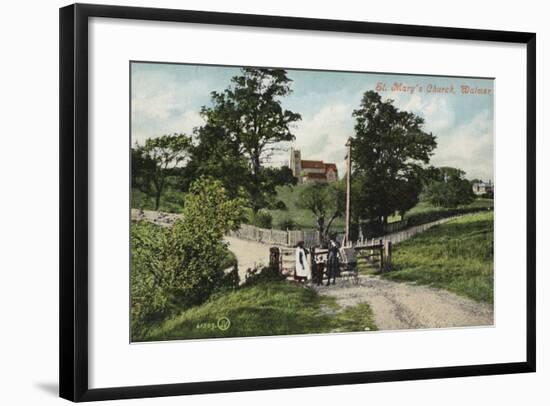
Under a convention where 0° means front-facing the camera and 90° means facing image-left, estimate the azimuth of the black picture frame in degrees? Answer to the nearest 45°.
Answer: approximately 315°
